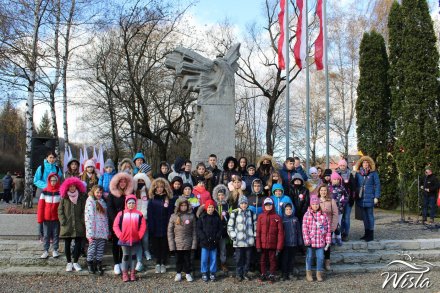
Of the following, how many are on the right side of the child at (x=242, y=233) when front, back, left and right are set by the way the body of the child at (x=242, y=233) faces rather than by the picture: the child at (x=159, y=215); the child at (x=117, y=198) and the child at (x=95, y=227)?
3

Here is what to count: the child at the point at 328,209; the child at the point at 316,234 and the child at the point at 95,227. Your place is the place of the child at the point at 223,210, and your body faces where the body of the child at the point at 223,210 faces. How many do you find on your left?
2

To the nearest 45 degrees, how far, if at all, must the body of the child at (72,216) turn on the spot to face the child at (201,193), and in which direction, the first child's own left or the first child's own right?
approximately 90° to the first child's own left

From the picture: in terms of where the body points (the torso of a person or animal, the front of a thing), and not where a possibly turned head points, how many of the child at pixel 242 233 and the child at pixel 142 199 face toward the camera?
2

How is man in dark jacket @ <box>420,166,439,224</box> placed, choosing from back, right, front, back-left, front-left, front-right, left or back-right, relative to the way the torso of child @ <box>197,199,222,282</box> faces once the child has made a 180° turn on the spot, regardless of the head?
front-right

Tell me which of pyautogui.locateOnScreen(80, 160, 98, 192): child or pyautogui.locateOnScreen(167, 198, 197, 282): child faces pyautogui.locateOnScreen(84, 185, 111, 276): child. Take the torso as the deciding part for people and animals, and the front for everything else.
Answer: pyautogui.locateOnScreen(80, 160, 98, 192): child
